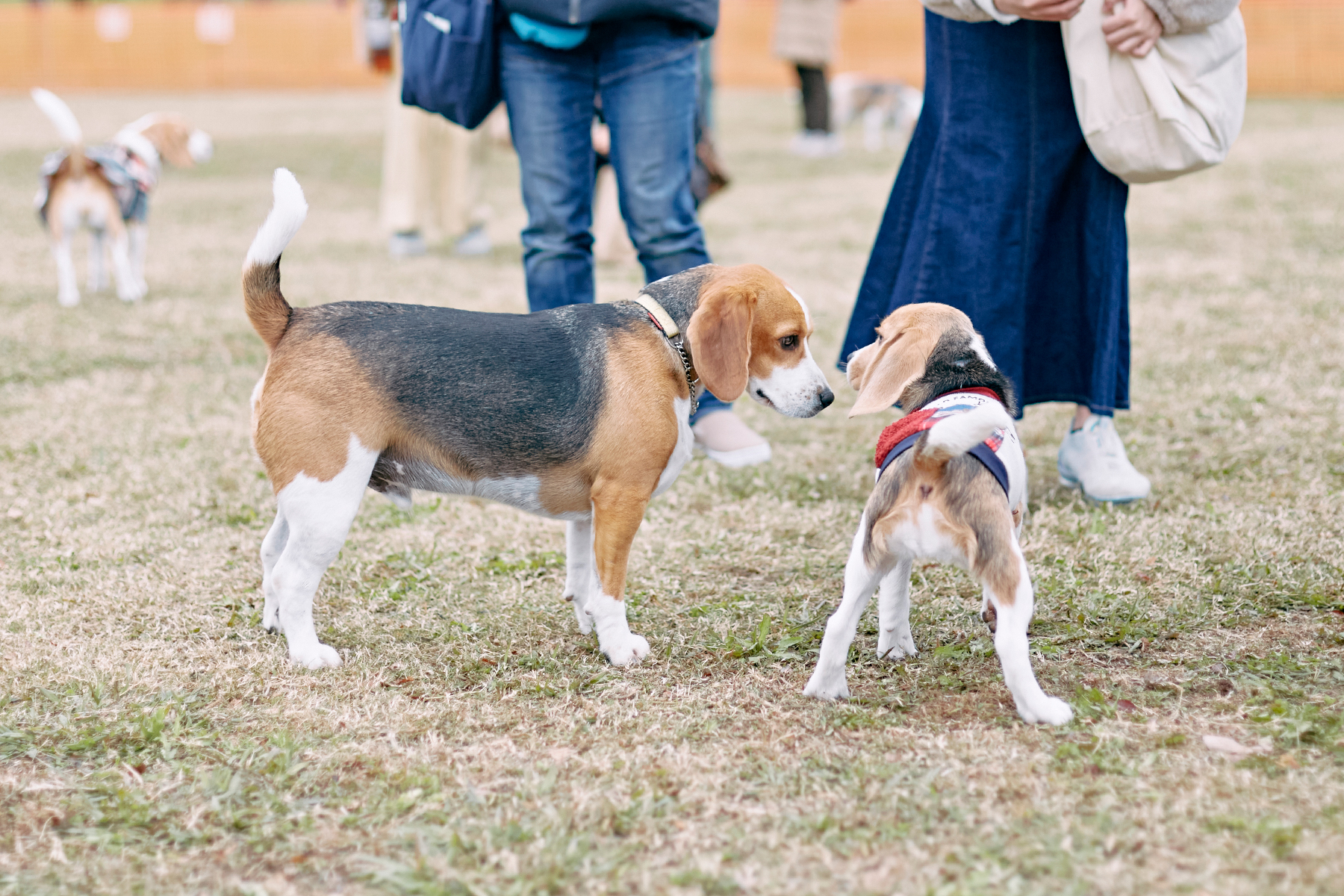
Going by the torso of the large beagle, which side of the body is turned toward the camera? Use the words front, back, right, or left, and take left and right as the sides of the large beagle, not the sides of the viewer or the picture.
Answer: right

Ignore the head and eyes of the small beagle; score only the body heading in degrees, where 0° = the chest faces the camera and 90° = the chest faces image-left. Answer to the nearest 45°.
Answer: approximately 180°

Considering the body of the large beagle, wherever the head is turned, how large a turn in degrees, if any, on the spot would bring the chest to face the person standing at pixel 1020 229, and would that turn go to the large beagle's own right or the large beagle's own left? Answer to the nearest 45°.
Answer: approximately 45° to the large beagle's own left

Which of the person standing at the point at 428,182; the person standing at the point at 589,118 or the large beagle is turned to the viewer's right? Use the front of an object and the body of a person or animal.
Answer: the large beagle

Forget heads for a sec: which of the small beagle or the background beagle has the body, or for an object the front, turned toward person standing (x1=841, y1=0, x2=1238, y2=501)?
the small beagle

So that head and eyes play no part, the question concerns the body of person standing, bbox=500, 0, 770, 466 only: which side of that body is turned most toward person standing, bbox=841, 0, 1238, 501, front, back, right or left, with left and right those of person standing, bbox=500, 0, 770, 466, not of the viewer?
left

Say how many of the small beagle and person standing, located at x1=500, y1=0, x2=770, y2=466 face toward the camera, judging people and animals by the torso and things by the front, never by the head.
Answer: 1

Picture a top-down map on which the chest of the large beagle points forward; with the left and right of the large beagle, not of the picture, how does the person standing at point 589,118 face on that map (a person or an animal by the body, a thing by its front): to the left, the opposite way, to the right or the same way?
to the right

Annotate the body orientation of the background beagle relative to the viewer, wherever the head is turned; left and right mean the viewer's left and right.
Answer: facing away from the viewer and to the right of the viewer

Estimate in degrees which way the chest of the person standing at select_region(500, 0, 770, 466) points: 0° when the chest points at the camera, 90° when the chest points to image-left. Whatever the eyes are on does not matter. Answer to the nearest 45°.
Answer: approximately 0°

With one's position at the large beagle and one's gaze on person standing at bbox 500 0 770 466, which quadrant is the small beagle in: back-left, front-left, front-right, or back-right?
back-right
